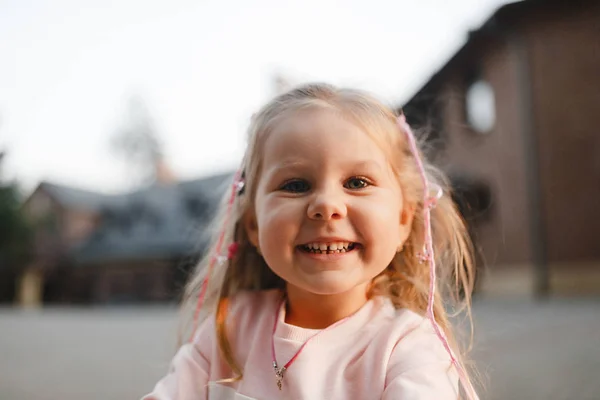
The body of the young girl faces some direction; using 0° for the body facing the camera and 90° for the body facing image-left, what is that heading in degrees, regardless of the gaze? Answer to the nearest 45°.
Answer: approximately 0°

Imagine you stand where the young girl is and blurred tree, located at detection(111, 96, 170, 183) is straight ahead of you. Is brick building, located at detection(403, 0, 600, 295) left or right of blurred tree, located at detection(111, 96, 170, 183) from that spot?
right

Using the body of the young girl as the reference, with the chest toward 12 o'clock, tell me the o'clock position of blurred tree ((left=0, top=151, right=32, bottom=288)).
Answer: The blurred tree is roughly at 5 o'clock from the young girl.

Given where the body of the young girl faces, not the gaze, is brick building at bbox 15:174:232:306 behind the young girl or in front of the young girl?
behind

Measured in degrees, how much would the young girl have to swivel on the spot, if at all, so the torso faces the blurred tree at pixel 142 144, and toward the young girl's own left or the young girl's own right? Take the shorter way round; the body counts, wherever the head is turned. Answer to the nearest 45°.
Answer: approximately 180°

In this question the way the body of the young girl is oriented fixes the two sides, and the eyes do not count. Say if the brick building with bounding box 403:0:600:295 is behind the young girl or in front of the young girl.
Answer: behind
